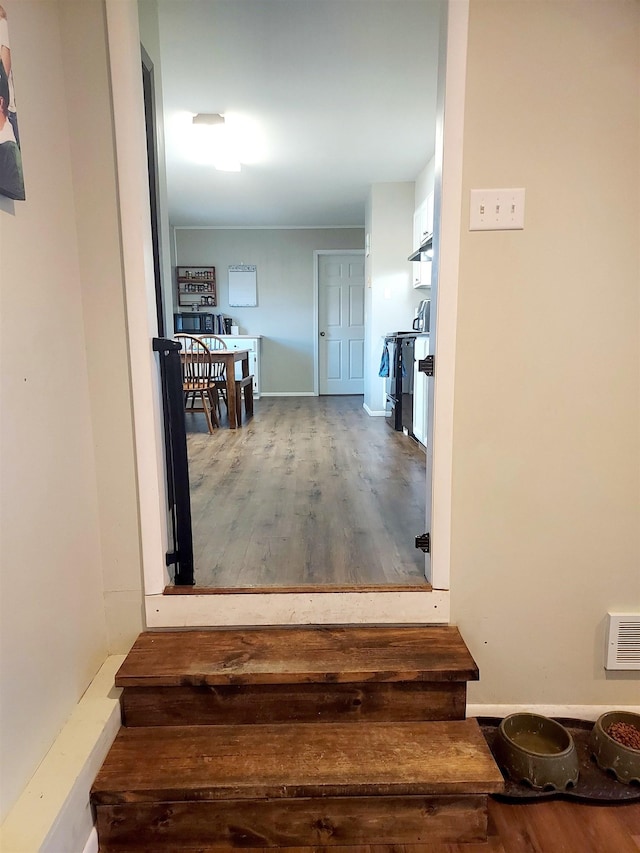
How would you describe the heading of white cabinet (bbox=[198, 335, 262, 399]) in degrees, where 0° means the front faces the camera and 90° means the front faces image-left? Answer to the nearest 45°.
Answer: approximately 0°

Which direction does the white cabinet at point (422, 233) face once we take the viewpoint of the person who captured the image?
facing to the left of the viewer

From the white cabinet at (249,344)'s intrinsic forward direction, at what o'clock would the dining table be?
The dining table is roughly at 12 o'clock from the white cabinet.

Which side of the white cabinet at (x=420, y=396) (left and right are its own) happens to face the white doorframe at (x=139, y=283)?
left

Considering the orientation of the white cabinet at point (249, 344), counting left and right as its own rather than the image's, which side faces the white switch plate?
front

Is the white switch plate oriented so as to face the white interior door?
no

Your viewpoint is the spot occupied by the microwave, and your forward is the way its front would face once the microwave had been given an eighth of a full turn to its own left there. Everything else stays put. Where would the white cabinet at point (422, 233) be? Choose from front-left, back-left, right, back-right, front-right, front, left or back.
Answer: front

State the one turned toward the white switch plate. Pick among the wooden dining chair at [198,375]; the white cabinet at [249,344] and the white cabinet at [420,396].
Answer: the white cabinet at [249,344]

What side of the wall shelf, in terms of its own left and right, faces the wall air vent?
front

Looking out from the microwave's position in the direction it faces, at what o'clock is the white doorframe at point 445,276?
The white doorframe is roughly at 12 o'clock from the microwave.

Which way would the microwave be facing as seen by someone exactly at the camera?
facing the viewer

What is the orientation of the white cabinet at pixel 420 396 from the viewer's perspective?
to the viewer's left

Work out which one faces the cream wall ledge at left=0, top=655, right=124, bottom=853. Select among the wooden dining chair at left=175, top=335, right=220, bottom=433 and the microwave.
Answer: the microwave

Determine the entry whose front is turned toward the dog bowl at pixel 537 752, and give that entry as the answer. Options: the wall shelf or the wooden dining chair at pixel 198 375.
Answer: the wall shelf

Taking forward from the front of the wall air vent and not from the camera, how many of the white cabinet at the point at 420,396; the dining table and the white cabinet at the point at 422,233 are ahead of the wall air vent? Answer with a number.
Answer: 0

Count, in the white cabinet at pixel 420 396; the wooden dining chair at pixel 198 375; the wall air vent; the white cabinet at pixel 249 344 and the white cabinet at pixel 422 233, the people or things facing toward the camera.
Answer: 2

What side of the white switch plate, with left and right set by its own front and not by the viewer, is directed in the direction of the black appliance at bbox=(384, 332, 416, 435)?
back

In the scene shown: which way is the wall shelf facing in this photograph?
toward the camera

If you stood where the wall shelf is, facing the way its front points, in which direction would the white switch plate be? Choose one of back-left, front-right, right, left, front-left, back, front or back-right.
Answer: front

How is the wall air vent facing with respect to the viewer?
toward the camera

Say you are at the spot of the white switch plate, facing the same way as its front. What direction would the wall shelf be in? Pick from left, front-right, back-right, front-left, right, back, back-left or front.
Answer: back-right
